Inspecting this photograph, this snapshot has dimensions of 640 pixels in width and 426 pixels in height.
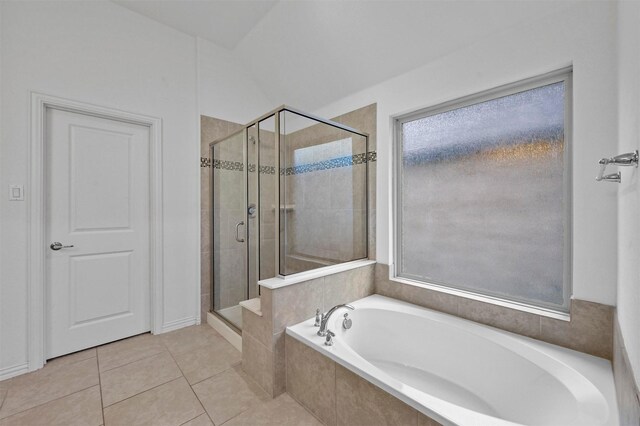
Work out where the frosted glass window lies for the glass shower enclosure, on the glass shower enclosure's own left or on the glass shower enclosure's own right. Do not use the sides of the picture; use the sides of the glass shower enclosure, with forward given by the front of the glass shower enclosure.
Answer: on the glass shower enclosure's own left

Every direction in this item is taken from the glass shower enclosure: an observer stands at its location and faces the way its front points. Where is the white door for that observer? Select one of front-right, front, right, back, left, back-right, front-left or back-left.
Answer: front-right

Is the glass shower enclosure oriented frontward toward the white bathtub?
no
